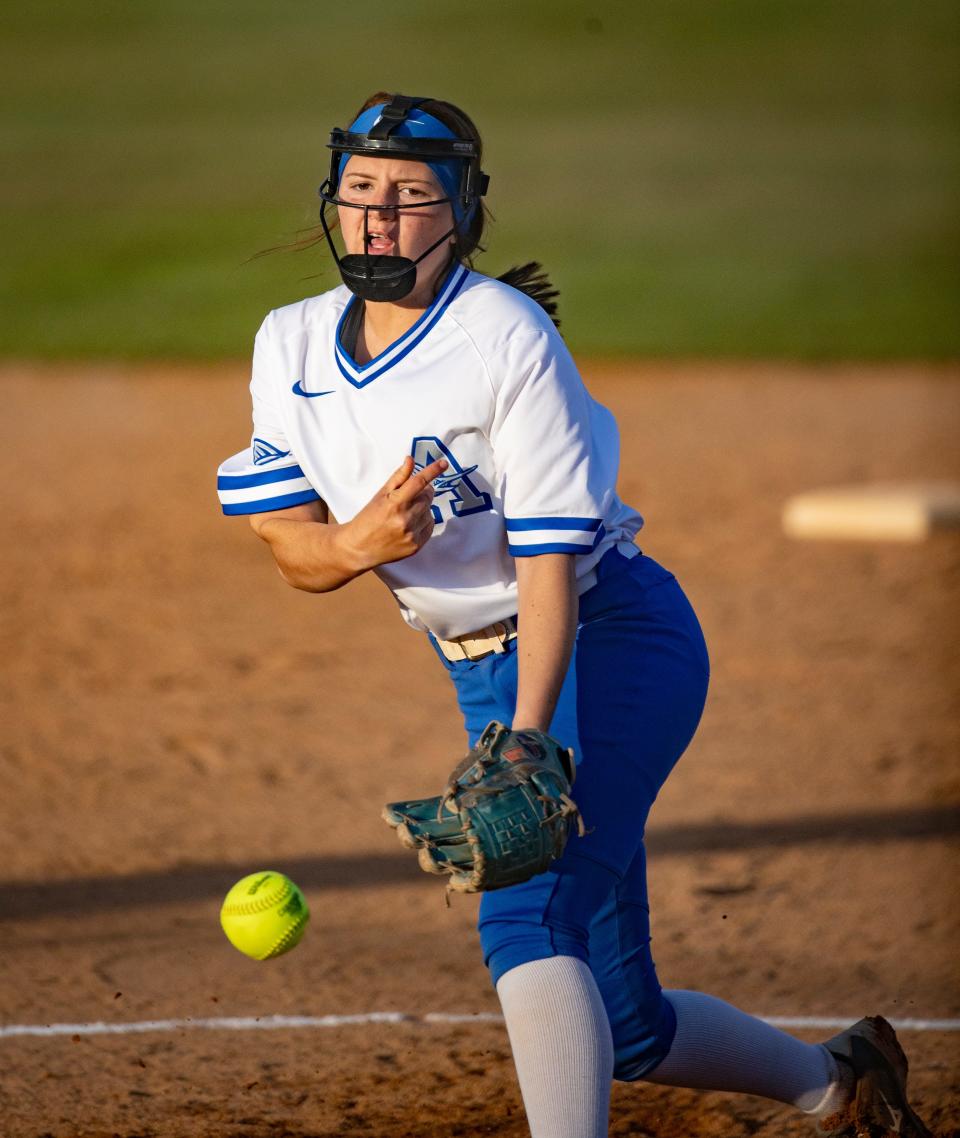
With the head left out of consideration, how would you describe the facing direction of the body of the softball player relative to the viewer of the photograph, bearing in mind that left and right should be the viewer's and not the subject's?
facing the viewer and to the left of the viewer
